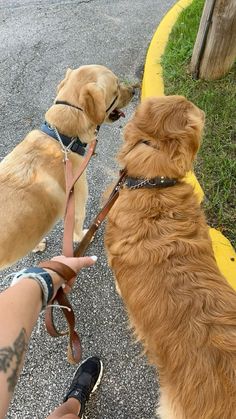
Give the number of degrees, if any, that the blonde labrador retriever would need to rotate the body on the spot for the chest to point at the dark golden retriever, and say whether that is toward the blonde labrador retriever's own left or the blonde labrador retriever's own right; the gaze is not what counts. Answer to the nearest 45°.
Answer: approximately 90° to the blonde labrador retriever's own right

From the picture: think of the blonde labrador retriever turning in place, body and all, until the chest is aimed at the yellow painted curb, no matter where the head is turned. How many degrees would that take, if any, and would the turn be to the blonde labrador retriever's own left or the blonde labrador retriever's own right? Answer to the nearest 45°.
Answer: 0° — it already faces it

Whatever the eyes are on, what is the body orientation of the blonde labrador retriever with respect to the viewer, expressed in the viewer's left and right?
facing away from the viewer and to the right of the viewer

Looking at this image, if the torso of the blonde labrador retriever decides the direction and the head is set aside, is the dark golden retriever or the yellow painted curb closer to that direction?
the yellow painted curb
